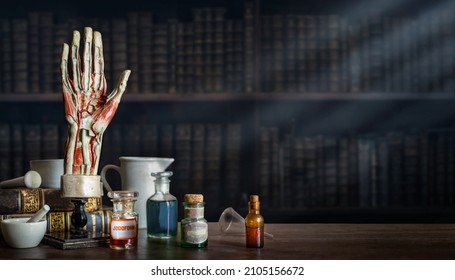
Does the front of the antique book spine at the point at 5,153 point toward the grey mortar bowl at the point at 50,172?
yes

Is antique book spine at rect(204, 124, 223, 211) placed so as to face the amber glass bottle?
yes

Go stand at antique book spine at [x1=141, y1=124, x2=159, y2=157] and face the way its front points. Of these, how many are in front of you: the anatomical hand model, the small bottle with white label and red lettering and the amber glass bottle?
3

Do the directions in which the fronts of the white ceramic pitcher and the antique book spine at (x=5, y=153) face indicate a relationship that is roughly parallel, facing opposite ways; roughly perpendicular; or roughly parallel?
roughly perpendicular

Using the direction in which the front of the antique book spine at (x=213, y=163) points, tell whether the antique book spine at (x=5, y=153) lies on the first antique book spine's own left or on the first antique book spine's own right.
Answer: on the first antique book spine's own right

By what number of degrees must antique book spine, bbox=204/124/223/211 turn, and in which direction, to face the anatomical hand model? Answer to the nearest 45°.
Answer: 0° — it already faces it
